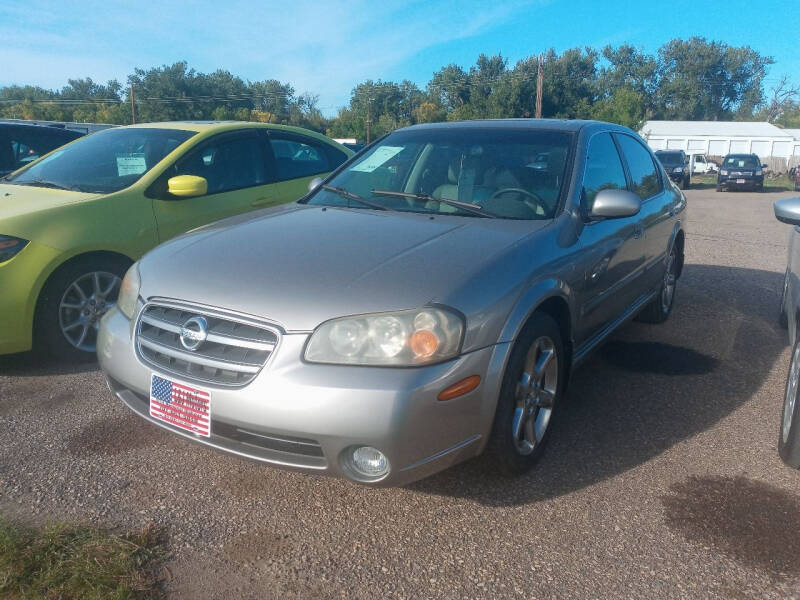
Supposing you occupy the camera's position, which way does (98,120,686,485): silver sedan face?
facing the viewer and to the left of the viewer

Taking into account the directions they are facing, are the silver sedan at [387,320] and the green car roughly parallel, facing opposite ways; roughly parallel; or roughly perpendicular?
roughly parallel

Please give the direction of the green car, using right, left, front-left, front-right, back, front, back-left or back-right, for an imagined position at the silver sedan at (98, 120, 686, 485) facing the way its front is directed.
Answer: right

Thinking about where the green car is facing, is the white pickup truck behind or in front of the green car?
behind

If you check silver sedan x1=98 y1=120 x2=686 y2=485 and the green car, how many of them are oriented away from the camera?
0

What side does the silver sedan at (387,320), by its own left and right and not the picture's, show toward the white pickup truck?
back
